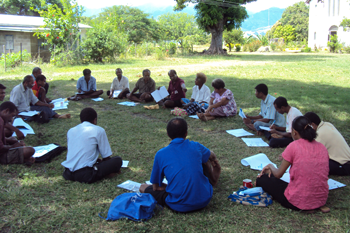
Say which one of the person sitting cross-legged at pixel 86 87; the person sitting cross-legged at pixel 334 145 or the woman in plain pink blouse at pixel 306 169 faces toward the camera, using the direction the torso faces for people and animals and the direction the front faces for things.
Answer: the person sitting cross-legged at pixel 86 87

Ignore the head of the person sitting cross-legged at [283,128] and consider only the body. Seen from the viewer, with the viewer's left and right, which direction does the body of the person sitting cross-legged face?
facing to the left of the viewer

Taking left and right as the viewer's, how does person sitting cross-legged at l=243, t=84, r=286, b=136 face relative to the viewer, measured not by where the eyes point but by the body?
facing to the left of the viewer

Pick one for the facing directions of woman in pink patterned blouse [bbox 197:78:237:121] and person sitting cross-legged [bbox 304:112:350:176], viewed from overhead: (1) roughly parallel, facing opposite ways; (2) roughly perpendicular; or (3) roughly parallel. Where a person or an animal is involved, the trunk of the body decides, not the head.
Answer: roughly perpendicular

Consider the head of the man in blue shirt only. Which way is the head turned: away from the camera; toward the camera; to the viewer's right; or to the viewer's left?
away from the camera

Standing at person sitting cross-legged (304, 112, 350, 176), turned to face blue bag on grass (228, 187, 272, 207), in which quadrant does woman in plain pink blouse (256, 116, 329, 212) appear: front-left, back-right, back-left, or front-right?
front-left

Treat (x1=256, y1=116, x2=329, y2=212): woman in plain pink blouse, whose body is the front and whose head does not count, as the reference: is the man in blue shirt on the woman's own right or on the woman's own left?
on the woman's own left

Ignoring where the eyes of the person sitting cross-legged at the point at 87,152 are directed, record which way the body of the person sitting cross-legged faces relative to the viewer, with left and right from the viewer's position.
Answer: facing away from the viewer and to the right of the viewer

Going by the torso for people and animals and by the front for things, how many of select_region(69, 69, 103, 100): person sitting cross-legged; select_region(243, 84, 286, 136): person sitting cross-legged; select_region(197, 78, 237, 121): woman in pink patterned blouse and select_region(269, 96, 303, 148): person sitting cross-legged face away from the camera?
0

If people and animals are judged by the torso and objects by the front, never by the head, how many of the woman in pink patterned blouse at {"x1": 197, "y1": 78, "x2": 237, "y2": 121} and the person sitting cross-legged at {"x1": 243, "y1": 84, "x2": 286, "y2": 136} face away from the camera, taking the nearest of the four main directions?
0

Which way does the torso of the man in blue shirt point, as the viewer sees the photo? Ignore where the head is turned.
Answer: away from the camera

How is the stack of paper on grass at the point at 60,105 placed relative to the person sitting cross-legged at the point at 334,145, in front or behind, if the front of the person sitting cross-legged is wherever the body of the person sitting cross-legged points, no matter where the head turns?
in front

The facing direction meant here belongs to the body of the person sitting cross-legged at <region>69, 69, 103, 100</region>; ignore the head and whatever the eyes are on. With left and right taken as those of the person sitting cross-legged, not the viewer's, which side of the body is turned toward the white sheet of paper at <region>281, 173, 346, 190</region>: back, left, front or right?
front
